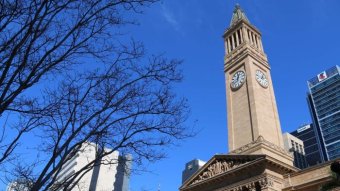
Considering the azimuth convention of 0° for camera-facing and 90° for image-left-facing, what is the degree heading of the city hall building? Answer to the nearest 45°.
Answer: approximately 45°
